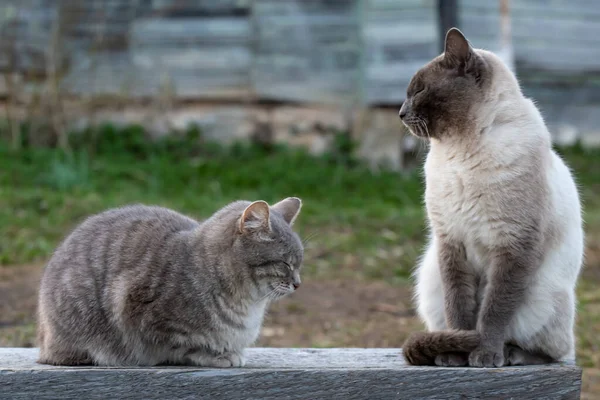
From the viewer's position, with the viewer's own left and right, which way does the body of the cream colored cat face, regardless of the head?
facing the viewer and to the left of the viewer

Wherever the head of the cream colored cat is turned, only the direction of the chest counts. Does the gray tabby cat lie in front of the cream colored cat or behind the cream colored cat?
in front

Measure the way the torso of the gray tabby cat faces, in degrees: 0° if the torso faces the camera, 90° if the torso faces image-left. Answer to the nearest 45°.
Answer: approximately 270°

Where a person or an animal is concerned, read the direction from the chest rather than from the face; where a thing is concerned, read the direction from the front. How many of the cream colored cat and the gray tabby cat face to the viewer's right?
1

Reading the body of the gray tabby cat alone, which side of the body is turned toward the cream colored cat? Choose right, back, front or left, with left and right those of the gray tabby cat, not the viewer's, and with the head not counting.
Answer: front
